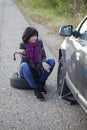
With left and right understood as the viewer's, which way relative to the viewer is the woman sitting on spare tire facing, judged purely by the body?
facing the viewer and to the right of the viewer
